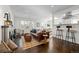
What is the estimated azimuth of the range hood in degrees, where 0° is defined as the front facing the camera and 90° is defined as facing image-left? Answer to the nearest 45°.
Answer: approximately 45°

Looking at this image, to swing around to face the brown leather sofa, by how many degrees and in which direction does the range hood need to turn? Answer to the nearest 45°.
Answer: approximately 45° to its right
